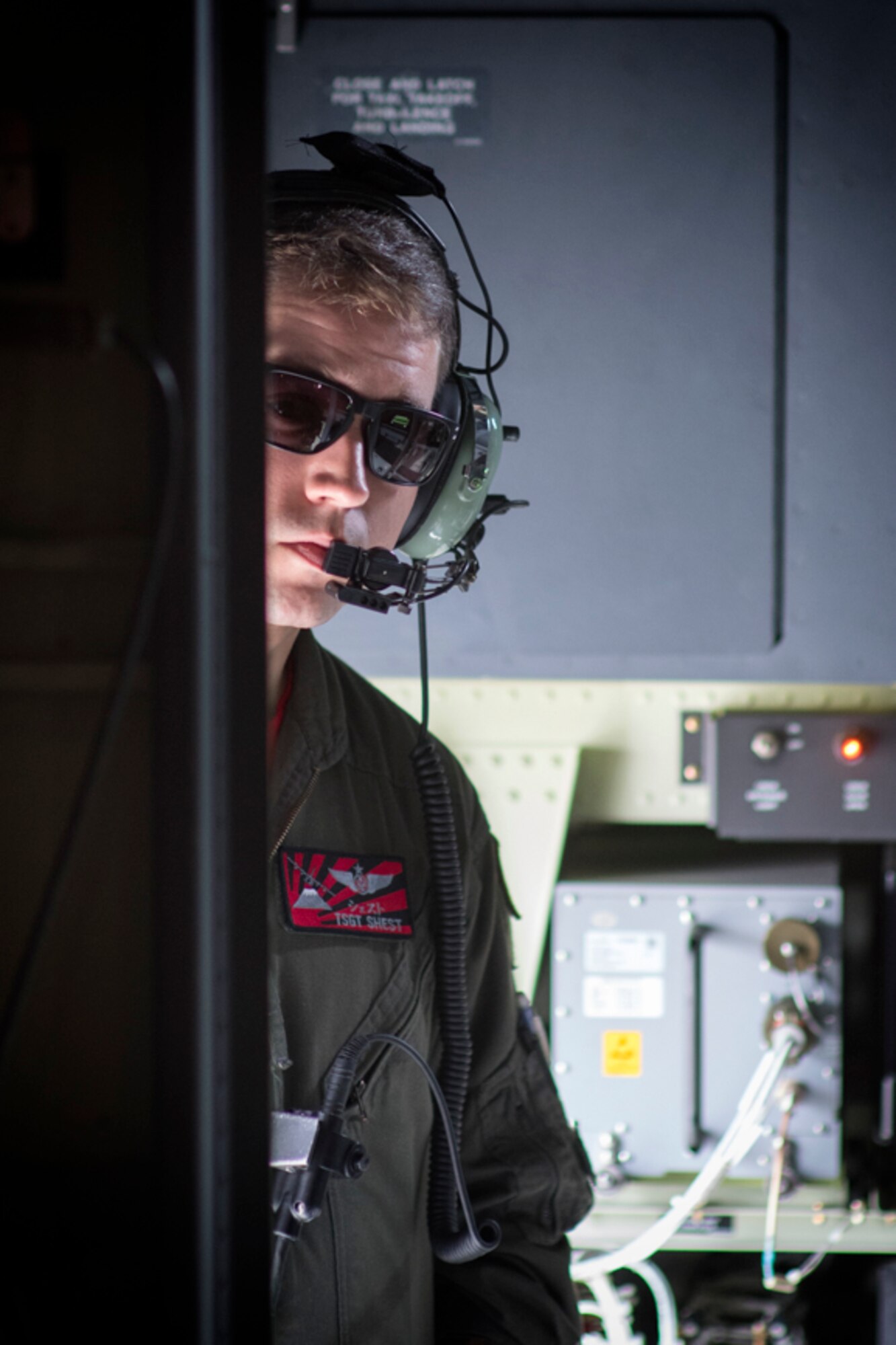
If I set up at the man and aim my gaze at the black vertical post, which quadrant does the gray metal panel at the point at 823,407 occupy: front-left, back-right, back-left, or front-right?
back-left

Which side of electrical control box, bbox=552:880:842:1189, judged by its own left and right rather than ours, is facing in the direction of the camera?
front

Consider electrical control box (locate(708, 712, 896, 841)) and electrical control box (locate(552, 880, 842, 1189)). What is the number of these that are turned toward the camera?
2

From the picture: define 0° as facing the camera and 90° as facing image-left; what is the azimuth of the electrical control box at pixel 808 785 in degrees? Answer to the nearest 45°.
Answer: approximately 0°

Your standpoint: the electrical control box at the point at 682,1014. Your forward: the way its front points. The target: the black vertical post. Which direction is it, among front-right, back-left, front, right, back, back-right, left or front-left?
front
